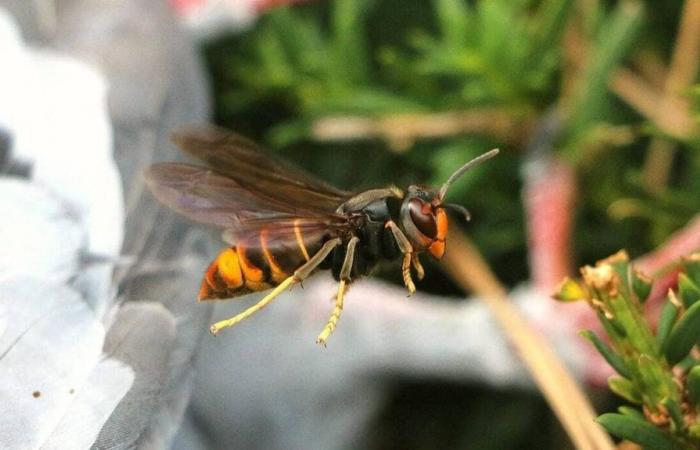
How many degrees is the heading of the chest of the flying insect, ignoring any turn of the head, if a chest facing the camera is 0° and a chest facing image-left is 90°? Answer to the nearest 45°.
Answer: approximately 270°
